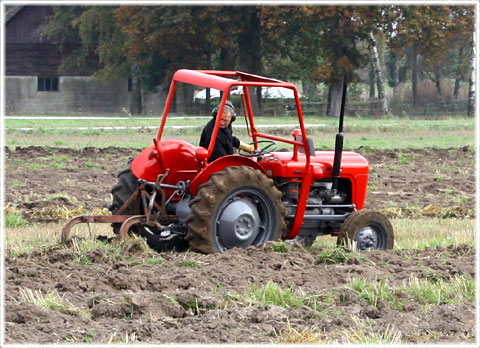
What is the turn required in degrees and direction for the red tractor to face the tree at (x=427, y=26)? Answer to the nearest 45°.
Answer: approximately 45° to its left

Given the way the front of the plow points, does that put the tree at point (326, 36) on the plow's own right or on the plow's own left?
on the plow's own left

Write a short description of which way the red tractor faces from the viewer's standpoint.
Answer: facing away from the viewer and to the right of the viewer

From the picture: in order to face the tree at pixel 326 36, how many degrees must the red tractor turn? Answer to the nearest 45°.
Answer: approximately 45° to its left

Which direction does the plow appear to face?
to the viewer's right
